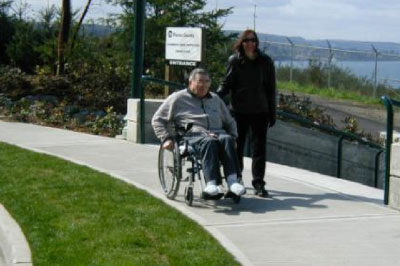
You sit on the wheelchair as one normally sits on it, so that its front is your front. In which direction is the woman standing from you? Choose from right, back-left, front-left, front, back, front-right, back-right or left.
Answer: left

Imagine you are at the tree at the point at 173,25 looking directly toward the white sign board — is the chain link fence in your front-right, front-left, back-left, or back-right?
back-left

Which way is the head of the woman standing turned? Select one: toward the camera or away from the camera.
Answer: toward the camera

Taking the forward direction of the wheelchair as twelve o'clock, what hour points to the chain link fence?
The chain link fence is roughly at 8 o'clock from the wheelchair.

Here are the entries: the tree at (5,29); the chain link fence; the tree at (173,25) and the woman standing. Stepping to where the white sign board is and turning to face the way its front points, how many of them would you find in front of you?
1

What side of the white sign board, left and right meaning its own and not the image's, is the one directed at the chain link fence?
back

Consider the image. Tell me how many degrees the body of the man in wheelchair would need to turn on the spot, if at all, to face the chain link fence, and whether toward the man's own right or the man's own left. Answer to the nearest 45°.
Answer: approximately 135° to the man's own left

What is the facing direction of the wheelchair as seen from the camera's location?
facing the viewer and to the right of the viewer

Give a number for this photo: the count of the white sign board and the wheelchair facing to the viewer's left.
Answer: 0

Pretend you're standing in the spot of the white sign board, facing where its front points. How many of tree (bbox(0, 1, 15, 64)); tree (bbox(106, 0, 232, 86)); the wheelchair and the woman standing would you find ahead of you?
2

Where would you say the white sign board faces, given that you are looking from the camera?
facing the viewer

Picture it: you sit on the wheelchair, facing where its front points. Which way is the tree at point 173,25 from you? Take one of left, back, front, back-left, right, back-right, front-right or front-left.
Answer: back-left

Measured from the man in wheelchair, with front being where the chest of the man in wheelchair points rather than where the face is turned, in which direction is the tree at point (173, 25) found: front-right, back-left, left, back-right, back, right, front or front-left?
back-left

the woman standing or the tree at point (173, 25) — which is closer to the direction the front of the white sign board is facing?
the woman standing

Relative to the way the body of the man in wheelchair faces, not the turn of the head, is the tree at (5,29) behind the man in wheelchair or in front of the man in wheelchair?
behind

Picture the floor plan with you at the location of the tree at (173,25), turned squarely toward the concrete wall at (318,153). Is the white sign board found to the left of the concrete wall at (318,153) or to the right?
right

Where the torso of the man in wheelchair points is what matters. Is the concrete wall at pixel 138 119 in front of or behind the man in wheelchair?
behind

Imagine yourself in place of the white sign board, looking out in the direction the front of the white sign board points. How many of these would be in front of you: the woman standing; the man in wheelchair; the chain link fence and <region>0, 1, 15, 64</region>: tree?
2

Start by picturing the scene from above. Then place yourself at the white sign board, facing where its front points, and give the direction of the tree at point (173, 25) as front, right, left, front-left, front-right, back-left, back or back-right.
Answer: back
